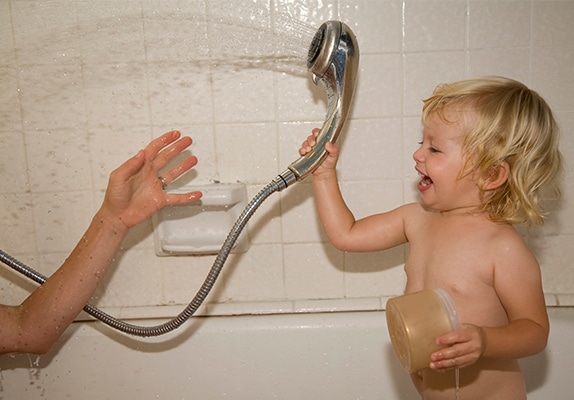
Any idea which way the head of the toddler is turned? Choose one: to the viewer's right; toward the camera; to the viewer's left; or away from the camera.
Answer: to the viewer's left
